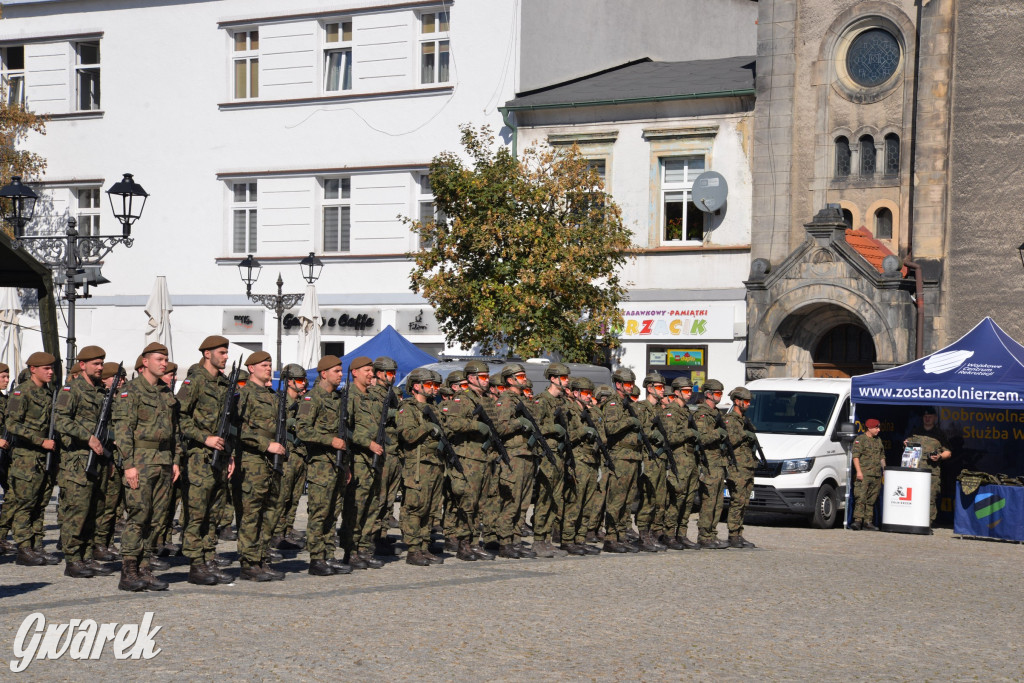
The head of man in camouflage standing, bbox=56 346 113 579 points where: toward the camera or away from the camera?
toward the camera

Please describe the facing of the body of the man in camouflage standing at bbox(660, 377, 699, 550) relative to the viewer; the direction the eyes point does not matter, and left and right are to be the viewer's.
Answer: facing to the right of the viewer

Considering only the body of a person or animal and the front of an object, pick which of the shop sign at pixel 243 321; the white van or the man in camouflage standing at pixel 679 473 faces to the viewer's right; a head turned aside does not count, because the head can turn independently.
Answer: the man in camouflage standing

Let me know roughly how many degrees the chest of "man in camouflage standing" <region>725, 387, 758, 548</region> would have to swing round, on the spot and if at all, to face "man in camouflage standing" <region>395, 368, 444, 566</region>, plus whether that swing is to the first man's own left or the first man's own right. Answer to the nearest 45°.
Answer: approximately 135° to the first man's own right

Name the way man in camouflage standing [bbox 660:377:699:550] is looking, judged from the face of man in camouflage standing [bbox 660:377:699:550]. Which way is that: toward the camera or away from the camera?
toward the camera

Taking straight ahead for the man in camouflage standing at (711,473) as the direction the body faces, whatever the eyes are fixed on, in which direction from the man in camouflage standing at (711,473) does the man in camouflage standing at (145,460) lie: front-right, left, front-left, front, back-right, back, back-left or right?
back-right

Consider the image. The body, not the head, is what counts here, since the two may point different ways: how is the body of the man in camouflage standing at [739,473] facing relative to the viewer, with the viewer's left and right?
facing to the right of the viewer
